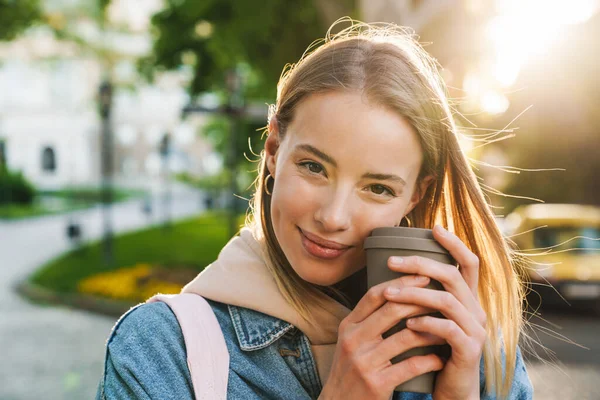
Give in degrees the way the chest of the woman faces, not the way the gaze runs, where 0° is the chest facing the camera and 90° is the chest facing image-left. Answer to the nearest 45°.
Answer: approximately 0°

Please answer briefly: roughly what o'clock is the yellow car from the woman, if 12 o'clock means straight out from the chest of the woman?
The yellow car is roughly at 7 o'clock from the woman.

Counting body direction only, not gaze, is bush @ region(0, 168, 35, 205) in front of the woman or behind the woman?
behind

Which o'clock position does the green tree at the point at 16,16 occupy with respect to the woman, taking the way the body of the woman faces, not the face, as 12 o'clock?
The green tree is roughly at 5 o'clock from the woman.
